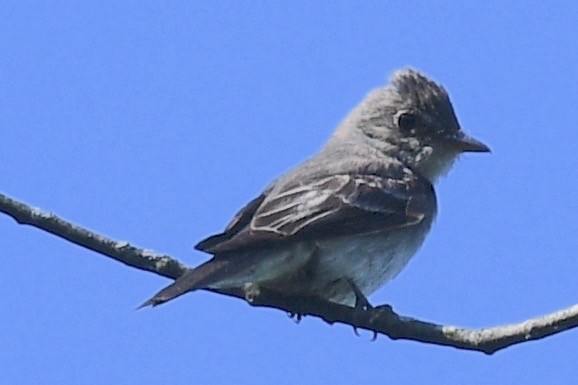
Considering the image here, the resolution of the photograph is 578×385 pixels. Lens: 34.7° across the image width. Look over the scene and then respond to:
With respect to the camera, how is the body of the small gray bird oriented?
to the viewer's right
